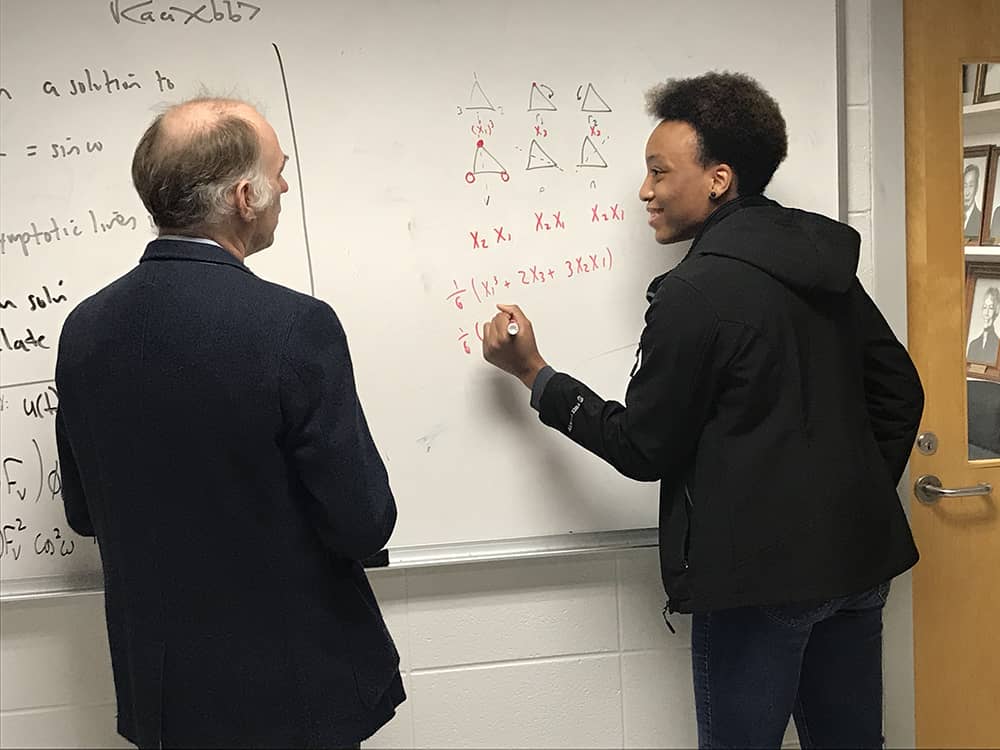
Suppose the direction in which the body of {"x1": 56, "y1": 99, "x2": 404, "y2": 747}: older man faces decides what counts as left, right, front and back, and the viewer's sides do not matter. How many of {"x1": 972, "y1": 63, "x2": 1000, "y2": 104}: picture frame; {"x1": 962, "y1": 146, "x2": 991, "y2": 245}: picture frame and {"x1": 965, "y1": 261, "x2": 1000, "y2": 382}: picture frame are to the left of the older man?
0

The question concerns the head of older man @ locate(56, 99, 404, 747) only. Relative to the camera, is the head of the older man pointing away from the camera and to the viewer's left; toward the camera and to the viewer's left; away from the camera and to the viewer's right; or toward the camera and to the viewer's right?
away from the camera and to the viewer's right

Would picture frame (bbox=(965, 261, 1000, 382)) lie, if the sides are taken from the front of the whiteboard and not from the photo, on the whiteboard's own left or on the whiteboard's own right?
on the whiteboard's own left

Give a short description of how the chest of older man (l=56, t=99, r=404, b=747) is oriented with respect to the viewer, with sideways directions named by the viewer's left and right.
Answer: facing away from the viewer and to the right of the viewer

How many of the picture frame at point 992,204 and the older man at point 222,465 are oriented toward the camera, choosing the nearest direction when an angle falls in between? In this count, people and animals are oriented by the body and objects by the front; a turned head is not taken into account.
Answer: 1

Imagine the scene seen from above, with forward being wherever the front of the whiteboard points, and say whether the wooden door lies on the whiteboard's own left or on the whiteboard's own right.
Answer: on the whiteboard's own left

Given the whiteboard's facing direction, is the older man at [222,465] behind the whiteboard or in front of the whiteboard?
in front

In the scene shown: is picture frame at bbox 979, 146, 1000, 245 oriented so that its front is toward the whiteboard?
no

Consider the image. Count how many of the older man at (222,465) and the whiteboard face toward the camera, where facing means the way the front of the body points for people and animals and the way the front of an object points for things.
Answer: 1

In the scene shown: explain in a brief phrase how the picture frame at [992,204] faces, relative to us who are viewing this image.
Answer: facing the viewer

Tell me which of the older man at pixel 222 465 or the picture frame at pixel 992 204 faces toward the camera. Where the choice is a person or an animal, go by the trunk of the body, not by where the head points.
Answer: the picture frame

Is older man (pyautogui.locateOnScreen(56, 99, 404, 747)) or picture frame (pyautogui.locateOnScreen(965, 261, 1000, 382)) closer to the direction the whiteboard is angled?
the older man

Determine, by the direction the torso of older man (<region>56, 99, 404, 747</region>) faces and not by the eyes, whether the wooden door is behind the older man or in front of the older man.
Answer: in front

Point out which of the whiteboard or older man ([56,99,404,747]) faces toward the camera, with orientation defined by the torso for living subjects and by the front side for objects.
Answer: the whiteboard
